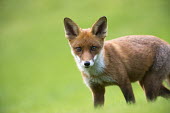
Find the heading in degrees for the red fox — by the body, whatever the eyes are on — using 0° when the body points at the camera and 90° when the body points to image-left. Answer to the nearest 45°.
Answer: approximately 45°
